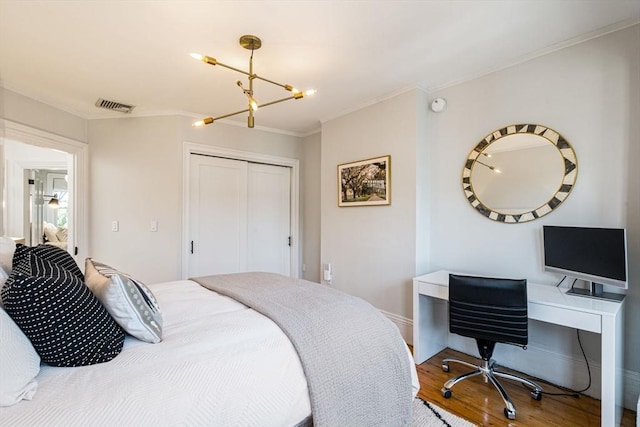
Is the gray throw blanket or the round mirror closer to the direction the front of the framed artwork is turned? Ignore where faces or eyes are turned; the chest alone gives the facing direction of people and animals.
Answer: the gray throw blanket

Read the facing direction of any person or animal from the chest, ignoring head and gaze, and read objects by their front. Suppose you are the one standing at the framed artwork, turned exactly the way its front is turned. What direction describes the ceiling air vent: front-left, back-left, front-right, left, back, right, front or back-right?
front-right

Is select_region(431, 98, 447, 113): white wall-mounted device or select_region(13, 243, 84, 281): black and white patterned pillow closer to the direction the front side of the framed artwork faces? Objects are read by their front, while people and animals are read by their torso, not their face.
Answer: the black and white patterned pillow

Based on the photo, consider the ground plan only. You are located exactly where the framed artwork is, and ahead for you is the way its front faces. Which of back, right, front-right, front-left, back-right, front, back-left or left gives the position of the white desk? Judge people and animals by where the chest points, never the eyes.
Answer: left

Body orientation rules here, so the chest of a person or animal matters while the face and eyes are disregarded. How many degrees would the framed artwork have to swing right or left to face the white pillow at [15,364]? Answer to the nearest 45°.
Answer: approximately 45° to its left

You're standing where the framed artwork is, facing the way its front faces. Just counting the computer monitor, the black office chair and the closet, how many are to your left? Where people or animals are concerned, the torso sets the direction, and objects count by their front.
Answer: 2

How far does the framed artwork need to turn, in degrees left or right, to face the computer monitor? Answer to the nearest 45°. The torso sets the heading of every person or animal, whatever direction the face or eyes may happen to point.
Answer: approximately 90° to its left

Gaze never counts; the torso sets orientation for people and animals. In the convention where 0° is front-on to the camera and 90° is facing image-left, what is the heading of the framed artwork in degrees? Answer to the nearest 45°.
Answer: approximately 45°

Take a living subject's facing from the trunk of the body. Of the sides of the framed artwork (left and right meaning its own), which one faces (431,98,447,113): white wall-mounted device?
left

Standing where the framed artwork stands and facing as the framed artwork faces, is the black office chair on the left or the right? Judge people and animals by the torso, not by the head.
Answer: on its left

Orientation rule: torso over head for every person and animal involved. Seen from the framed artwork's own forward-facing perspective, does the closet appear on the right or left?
on its right
